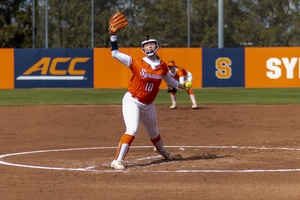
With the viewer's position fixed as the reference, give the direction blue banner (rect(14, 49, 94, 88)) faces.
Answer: facing the viewer

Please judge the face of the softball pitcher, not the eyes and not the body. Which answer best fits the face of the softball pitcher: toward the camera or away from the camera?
toward the camera

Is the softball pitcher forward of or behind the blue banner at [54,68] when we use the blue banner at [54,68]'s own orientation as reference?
forward
